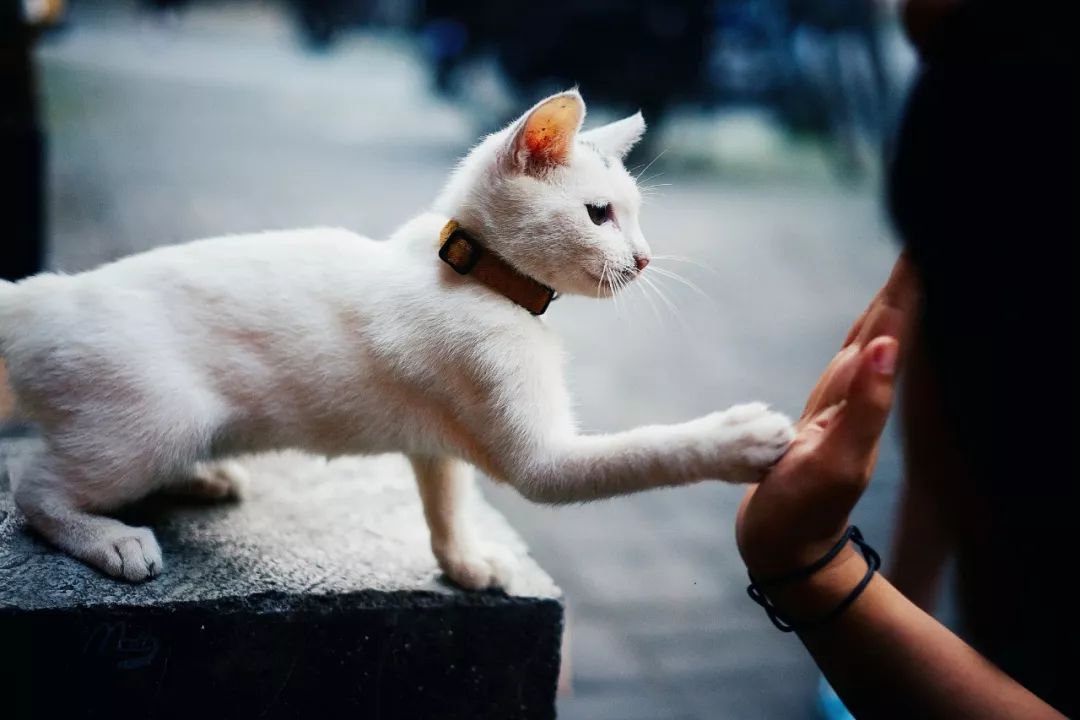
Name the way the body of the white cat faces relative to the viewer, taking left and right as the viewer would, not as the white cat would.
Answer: facing to the right of the viewer
